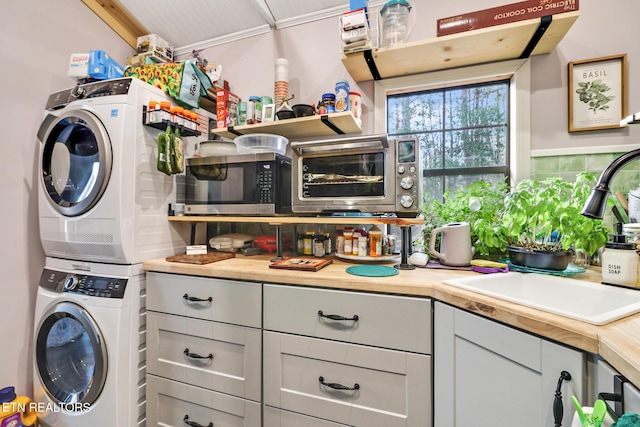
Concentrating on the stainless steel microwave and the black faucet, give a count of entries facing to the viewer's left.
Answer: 1

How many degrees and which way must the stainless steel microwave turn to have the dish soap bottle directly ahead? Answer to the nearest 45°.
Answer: approximately 45° to its left

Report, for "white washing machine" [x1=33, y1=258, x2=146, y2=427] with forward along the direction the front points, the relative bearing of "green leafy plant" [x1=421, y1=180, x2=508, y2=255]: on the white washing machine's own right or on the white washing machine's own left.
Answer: on the white washing machine's own left

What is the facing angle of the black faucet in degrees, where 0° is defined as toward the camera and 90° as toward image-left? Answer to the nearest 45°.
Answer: approximately 90°

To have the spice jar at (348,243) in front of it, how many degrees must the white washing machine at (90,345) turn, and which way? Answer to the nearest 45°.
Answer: approximately 90° to its left

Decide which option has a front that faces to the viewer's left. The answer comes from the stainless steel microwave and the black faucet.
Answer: the black faucet

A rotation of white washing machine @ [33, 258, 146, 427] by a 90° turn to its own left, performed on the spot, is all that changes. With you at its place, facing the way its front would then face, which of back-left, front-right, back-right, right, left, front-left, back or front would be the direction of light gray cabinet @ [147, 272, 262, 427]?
front

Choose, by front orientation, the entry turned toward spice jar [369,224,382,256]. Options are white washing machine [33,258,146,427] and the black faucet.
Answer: the black faucet

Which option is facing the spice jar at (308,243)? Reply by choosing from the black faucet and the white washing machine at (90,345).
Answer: the black faucet
